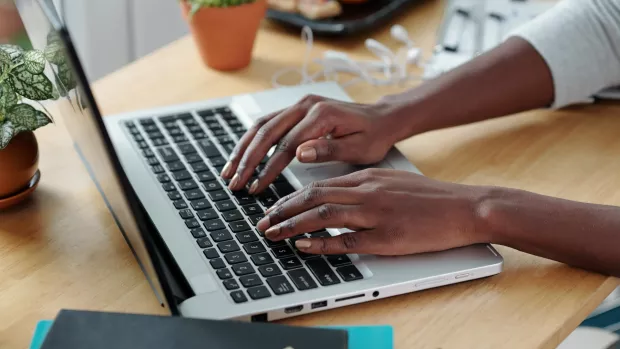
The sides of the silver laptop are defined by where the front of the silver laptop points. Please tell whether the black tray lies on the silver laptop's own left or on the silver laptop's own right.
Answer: on the silver laptop's own left

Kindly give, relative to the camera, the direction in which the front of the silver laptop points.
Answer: facing to the right of the viewer

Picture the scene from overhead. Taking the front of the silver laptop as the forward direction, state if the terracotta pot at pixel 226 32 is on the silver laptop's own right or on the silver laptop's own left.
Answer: on the silver laptop's own left

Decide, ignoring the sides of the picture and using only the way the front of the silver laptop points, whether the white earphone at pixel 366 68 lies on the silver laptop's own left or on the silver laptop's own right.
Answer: on the silver laptop's own left
